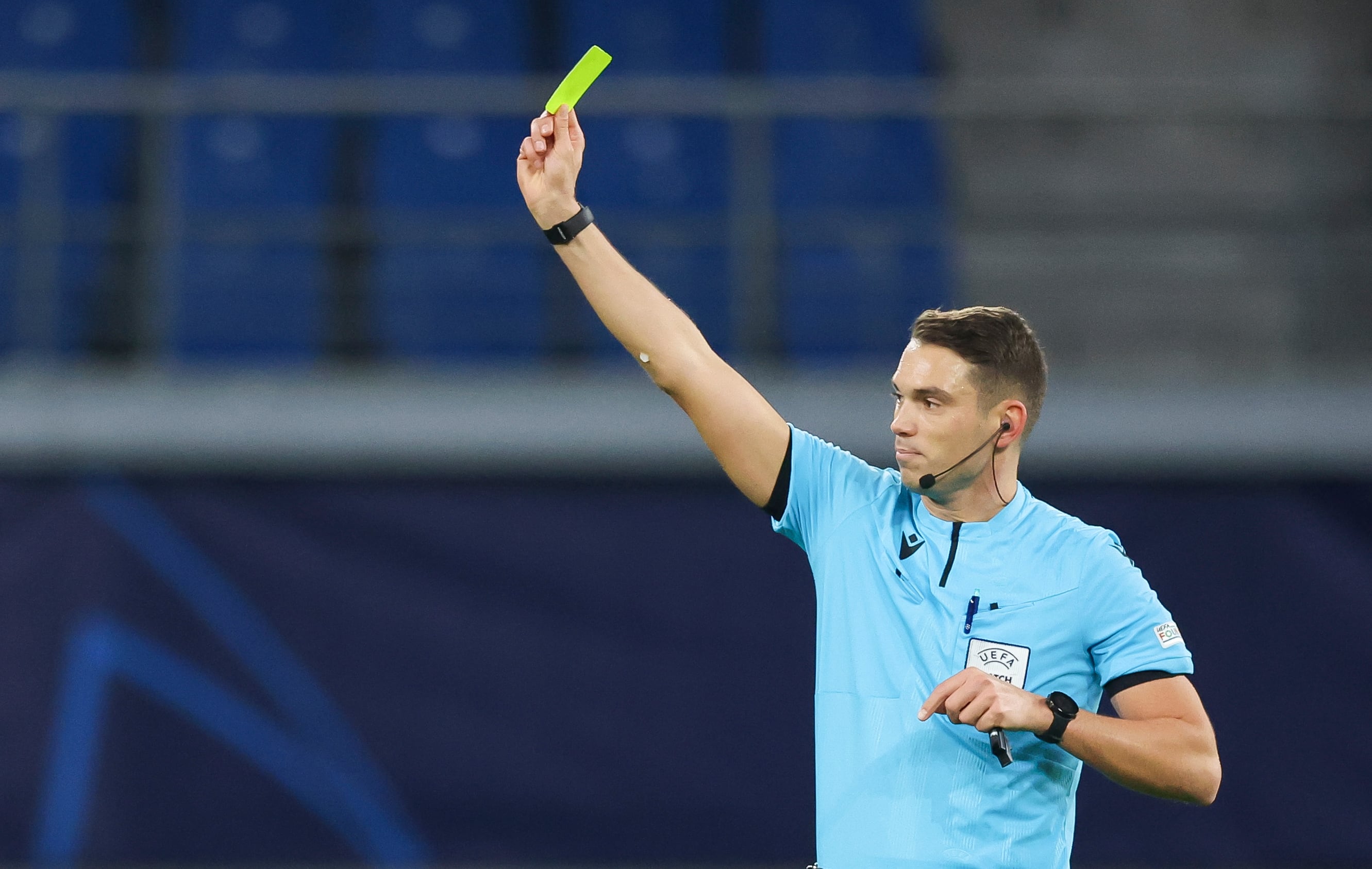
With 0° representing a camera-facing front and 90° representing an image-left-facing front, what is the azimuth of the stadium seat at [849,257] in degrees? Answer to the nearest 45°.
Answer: approximately 0°

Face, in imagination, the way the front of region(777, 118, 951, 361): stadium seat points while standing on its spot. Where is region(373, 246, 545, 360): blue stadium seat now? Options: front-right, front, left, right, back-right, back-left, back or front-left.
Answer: right

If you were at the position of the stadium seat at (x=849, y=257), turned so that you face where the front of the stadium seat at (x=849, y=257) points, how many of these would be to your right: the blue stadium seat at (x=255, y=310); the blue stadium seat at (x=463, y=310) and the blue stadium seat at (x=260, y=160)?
3

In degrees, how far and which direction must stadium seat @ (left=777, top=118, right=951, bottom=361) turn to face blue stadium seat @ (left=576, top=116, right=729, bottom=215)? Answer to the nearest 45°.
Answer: approximately 135° to its right

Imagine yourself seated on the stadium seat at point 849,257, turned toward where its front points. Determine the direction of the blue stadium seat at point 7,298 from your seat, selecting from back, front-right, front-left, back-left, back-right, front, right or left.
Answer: right

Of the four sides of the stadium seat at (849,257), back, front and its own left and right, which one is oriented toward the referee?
front

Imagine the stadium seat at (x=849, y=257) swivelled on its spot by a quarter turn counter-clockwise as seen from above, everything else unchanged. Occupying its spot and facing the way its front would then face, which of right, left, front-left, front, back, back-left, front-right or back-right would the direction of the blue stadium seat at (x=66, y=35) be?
back

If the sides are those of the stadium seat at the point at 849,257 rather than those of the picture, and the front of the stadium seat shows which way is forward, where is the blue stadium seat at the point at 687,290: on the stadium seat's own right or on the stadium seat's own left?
on the stadium seat's own right

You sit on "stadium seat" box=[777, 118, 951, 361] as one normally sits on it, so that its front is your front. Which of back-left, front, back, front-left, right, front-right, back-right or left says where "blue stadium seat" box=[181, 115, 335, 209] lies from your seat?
right
